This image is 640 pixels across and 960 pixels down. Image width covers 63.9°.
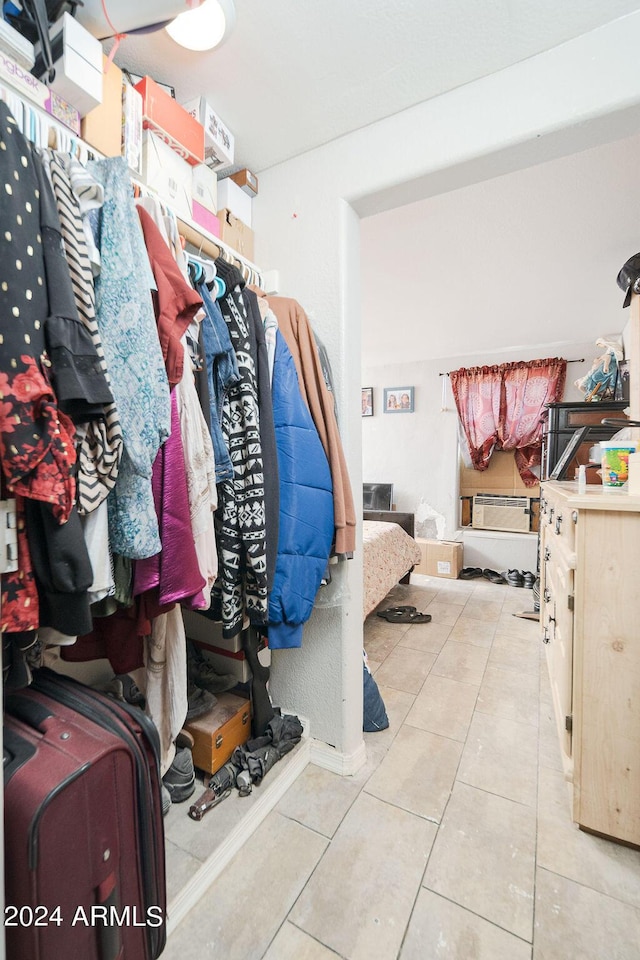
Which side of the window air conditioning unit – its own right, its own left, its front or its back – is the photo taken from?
front

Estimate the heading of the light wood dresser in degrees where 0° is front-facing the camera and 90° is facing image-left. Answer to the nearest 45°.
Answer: approximately 90°

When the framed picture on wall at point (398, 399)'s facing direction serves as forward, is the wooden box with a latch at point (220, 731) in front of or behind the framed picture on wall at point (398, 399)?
in front

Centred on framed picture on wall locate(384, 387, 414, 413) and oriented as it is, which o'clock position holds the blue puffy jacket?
The blue puffy jacket is roughly at 12 o'clock from the framed picture on wall.

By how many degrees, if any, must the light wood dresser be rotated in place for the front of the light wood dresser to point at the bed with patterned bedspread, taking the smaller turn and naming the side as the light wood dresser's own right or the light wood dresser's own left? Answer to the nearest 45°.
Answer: approximately 45° to the light wood dresser's own right

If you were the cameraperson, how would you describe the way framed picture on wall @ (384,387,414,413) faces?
facing the viewer
